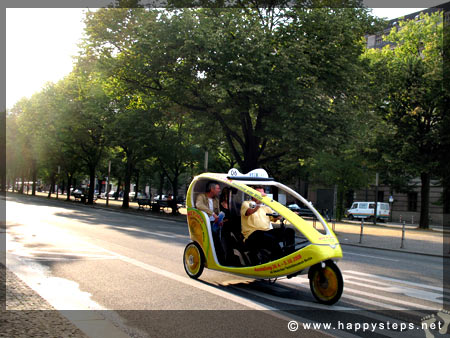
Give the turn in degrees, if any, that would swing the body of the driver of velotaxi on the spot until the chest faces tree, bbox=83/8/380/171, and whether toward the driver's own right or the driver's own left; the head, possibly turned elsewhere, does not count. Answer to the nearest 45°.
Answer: approximately 135° to the driver's own left

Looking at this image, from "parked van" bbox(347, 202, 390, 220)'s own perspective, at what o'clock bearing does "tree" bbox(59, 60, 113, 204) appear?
The tree is roughly at 11 o'clock from the parked van.

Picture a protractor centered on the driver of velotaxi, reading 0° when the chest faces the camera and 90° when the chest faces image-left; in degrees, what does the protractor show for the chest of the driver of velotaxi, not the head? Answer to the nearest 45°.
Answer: approximately 315°

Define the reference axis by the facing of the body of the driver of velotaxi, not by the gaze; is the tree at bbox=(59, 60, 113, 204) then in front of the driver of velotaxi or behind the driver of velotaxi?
behind

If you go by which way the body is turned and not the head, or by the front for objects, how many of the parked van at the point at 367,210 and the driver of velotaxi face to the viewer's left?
1

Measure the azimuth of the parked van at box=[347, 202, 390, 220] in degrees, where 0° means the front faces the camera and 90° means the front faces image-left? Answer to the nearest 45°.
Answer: approximately 90°

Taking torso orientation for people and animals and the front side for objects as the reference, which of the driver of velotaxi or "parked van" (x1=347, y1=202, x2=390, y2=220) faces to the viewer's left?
the parked van

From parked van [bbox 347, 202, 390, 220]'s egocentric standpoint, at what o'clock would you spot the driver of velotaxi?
The driver of velotaxi is roughly at 9 o'clock from the parked van.
